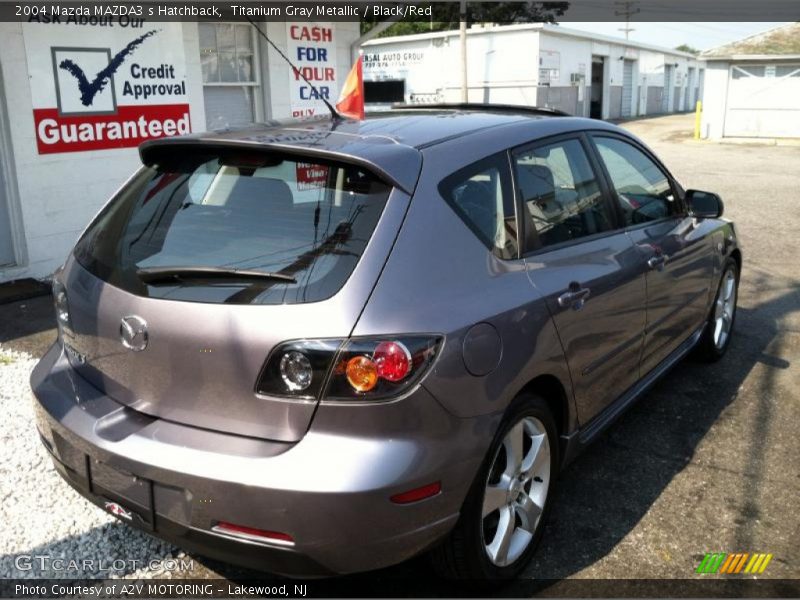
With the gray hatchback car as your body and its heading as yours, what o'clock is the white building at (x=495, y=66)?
The white building is roughly at 11 o'clock from the gray hatchback car.

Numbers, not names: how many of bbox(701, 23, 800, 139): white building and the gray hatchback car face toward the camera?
1

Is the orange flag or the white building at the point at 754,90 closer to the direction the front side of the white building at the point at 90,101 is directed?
the orange flag

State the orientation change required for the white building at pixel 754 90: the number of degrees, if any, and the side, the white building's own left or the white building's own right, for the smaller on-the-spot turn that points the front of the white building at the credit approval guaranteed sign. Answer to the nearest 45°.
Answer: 0° — it already faces it

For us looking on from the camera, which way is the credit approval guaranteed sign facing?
facing the viewer and to the right of the viewer

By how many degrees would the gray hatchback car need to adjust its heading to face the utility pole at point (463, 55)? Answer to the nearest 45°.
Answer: approximately 45° to its left

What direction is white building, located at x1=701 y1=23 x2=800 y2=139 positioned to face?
toward the camera

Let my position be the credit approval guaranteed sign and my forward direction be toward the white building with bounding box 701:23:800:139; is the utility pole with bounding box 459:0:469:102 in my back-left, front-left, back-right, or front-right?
front-left

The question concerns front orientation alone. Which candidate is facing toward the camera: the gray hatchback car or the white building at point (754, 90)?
the white building

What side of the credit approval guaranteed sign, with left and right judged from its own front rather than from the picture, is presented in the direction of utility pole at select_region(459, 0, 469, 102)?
left

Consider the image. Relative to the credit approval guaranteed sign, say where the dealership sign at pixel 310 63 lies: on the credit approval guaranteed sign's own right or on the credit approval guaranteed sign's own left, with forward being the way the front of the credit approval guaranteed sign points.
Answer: on the credit approval guaranteed sign's own left

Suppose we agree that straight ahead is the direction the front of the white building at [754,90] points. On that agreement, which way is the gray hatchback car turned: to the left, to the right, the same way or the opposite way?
the opposite way

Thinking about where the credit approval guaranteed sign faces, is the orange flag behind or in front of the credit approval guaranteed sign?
in front

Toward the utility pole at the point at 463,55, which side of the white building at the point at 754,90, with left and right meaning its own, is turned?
right

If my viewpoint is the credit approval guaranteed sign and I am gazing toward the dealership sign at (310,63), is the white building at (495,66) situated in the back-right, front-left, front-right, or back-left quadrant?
front-left
